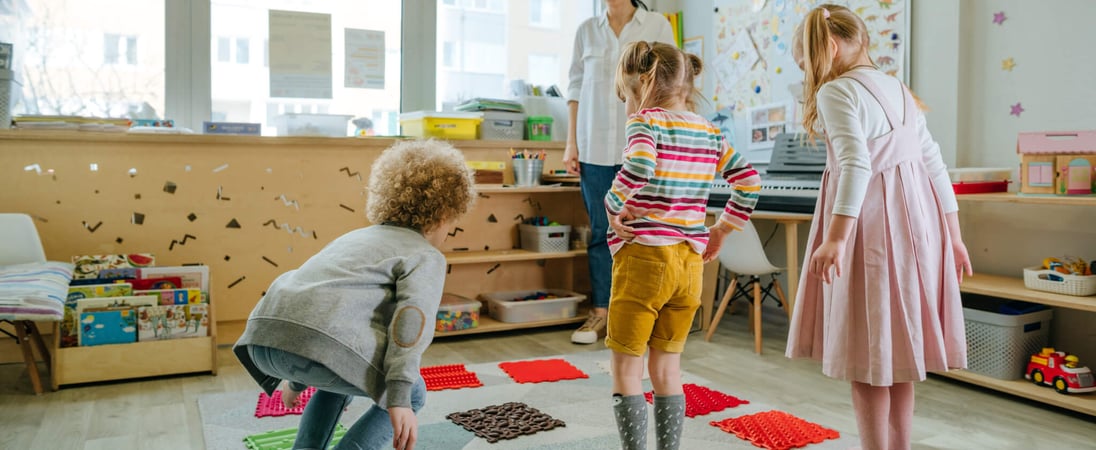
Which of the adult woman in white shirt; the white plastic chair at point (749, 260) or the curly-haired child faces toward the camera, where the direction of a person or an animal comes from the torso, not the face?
the adult woman in white shirt

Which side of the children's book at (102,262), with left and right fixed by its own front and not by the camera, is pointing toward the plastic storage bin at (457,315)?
left

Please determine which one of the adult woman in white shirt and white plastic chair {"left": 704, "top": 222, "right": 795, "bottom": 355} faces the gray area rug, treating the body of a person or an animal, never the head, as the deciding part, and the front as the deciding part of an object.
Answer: the adult woman in white shirt

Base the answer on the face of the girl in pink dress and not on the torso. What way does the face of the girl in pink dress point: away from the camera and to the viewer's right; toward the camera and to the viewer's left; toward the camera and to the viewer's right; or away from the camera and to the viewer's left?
away from the camera and to the viewer's left

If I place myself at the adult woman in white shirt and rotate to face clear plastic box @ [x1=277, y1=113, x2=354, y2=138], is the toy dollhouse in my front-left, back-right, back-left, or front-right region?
back-left

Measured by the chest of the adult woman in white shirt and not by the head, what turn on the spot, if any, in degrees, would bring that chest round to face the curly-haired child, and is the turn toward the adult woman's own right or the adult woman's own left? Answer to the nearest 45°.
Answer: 0° — they already face them

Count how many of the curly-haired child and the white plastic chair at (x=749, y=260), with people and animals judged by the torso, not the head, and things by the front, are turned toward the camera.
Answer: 0

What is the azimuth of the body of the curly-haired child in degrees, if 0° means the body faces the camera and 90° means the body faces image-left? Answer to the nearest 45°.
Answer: approximately 225°

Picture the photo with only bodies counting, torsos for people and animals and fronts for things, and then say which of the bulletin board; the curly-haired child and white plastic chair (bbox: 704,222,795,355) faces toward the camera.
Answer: the bulletin board
